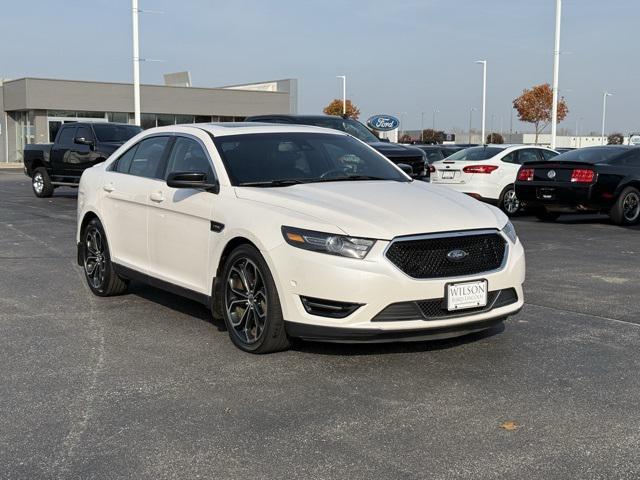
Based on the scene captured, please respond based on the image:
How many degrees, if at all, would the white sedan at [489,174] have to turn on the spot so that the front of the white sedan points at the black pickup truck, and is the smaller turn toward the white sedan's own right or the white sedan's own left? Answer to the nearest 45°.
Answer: approximately 135° to the white sedan's own left

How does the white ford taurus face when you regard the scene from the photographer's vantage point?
facing the viewer and to the right of the viewer

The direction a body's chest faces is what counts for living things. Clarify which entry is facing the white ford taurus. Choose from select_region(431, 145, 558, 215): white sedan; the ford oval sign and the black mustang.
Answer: the ford oval sign

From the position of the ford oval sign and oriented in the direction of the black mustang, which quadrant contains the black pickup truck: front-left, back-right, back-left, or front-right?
front-right

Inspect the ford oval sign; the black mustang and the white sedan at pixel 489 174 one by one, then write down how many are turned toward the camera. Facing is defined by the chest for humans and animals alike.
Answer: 1

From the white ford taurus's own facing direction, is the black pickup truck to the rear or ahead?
to the rear

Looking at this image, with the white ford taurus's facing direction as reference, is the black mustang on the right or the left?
on its left

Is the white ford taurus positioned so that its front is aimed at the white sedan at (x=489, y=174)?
no

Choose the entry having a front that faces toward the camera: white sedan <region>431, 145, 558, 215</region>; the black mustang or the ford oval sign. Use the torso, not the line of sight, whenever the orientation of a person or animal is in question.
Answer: the ford oval sign

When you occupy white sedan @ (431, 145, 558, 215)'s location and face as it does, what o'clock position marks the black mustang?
The black mustang is roughly at 3 o'clock from the white sedan.

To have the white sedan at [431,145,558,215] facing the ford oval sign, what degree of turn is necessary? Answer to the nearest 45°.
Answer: approximately 45° to its left

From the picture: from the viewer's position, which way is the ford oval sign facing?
facing the viewer

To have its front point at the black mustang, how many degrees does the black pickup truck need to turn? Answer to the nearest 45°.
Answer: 0° — it already faces it

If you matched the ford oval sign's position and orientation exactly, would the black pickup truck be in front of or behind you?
in front

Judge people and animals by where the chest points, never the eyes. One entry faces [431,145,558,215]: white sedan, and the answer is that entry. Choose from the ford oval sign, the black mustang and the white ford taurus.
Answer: the ford oval sign

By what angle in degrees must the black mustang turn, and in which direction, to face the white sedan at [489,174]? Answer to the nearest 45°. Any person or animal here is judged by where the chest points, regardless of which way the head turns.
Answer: approximately 90° to its left

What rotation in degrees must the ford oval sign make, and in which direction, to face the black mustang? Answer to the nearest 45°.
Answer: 0° — it already faces it
